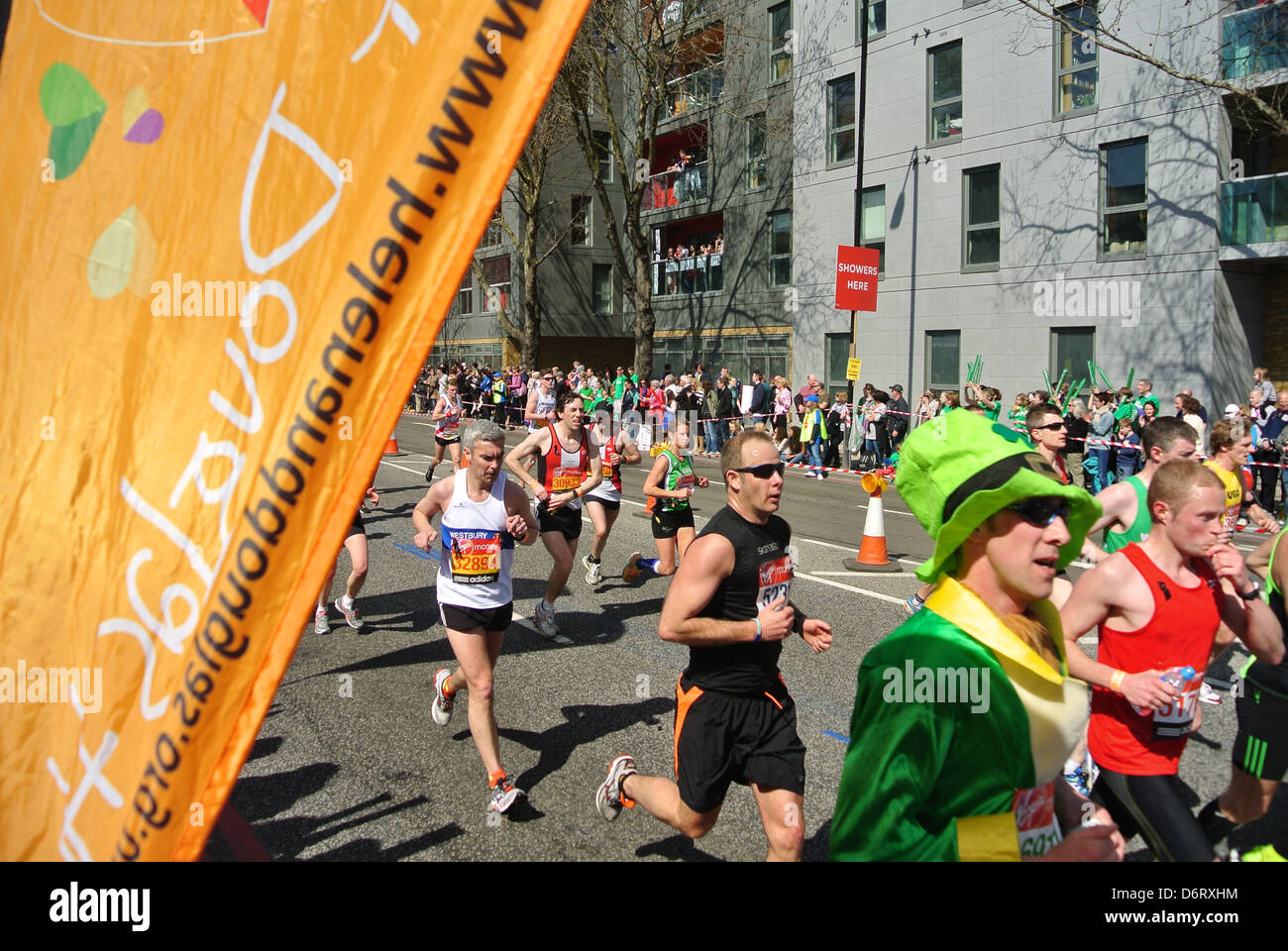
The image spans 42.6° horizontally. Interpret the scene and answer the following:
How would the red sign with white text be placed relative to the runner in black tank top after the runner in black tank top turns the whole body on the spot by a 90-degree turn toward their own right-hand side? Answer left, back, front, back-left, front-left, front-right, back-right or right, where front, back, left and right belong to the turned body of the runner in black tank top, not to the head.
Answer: back-right

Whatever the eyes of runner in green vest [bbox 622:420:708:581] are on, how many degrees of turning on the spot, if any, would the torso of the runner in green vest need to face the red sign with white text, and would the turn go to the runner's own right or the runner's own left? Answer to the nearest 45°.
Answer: approximately 135° to the runner's own left

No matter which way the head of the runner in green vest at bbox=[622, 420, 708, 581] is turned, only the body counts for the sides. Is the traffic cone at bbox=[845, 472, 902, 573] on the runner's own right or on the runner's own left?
on the runner's own left
